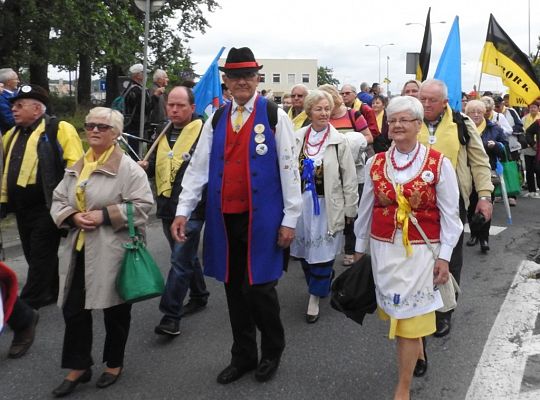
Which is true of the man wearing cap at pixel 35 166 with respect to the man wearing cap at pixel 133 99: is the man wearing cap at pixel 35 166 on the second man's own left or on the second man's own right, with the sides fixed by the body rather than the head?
on the second man's own right

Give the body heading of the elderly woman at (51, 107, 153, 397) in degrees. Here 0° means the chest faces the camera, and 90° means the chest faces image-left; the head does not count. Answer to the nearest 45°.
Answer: approximately 45°
